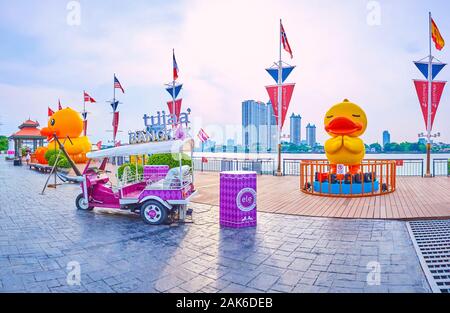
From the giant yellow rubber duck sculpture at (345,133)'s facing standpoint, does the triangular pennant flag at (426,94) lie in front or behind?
behind

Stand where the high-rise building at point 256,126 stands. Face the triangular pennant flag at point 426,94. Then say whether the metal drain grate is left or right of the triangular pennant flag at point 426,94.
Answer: right

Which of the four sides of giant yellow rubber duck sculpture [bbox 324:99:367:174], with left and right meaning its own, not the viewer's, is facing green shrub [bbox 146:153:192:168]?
right

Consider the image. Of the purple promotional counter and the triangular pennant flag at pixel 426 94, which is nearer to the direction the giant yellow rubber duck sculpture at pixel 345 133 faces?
the purple promotional counter

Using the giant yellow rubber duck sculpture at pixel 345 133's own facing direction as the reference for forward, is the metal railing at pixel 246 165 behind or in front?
behind

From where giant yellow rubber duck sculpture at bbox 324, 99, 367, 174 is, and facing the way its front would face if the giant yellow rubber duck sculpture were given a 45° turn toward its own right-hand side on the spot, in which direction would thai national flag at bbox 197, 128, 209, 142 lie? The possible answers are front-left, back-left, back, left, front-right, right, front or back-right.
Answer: right

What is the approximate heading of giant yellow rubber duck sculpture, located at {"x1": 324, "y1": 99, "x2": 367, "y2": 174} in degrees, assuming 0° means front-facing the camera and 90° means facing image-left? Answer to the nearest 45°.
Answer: approximately 0°

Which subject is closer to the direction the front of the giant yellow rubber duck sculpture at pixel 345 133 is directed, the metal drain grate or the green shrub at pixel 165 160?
the metal drain grate
